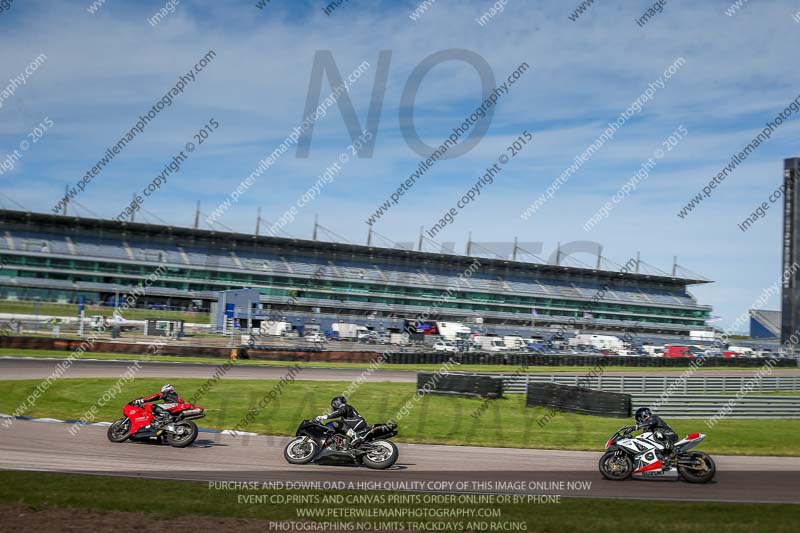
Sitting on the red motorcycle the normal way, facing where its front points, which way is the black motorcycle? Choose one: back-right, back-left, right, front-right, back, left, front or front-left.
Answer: back-left

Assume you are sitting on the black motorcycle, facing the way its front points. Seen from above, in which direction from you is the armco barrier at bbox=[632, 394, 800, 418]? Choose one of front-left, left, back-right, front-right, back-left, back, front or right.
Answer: back-right

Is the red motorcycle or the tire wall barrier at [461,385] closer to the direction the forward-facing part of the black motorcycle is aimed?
the red motorcycle

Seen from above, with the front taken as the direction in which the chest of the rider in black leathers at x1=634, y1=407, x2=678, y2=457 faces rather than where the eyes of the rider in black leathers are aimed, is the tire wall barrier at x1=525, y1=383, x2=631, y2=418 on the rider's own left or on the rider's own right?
on the rider's own right

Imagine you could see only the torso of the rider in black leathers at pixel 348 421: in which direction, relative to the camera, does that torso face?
to the viewer's left

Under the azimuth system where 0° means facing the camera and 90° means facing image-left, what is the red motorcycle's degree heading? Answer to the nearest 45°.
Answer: approximately 90°

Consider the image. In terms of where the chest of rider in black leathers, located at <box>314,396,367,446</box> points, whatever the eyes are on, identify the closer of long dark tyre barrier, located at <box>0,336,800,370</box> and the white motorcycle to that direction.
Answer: the long dark tyre barrier

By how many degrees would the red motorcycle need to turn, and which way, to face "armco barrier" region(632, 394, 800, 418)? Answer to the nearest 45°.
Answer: approximately 180°

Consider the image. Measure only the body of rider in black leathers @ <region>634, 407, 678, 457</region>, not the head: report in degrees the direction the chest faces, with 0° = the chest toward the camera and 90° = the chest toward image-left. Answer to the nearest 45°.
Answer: approximately 90°

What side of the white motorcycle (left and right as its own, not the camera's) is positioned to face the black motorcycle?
front

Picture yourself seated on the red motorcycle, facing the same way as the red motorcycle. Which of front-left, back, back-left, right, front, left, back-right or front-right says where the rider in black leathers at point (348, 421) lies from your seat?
back-left

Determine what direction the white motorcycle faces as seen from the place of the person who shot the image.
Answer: facing to the left of the viewer
